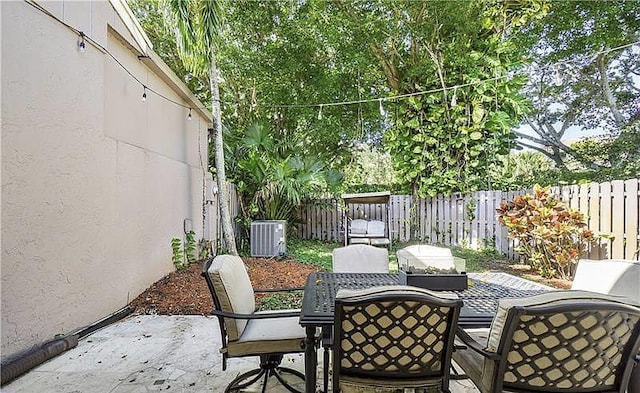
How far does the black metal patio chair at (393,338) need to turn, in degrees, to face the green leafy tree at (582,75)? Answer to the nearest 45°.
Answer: approximately 45° to its right

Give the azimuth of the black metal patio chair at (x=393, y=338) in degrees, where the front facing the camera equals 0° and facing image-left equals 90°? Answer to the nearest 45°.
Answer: approximately 180°

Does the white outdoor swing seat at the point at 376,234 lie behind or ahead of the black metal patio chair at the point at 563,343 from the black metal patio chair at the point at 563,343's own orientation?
ahead

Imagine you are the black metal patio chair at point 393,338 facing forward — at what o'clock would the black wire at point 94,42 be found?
The black wire is roughly at 10 o'clock from the black metal patio chair.

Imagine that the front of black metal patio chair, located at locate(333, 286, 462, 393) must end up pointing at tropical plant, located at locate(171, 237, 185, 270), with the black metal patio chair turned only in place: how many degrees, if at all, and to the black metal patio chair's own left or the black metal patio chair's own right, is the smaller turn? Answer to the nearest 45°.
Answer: approximately 45° to the black metal patio chair's own left

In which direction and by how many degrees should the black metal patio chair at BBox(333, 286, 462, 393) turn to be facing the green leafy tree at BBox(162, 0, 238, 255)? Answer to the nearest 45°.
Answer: approximately 45° to its left

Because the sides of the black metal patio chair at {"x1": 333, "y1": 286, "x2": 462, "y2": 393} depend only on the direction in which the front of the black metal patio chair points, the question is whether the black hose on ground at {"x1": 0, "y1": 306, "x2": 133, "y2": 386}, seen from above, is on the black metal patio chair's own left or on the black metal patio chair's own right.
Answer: on the black metal patio chair's own left

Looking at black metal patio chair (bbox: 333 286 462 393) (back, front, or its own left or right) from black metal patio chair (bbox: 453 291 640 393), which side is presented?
right

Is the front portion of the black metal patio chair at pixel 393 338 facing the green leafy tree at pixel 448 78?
yes

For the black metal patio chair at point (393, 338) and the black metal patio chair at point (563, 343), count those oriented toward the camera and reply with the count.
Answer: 0

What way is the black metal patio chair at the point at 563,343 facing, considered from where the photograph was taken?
facing away from the viewer and to the left of the viewer

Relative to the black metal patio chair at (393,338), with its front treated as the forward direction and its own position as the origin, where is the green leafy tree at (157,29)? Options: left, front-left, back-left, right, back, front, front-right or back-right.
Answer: front-left
